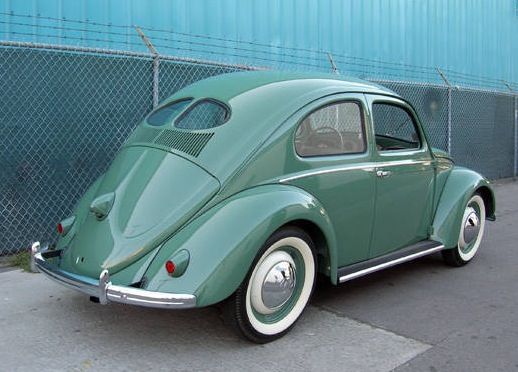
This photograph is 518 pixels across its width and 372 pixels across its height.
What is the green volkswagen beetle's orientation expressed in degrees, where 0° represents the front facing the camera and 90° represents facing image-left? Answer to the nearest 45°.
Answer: approximately 225°

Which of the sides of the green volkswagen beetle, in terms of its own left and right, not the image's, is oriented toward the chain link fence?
left
